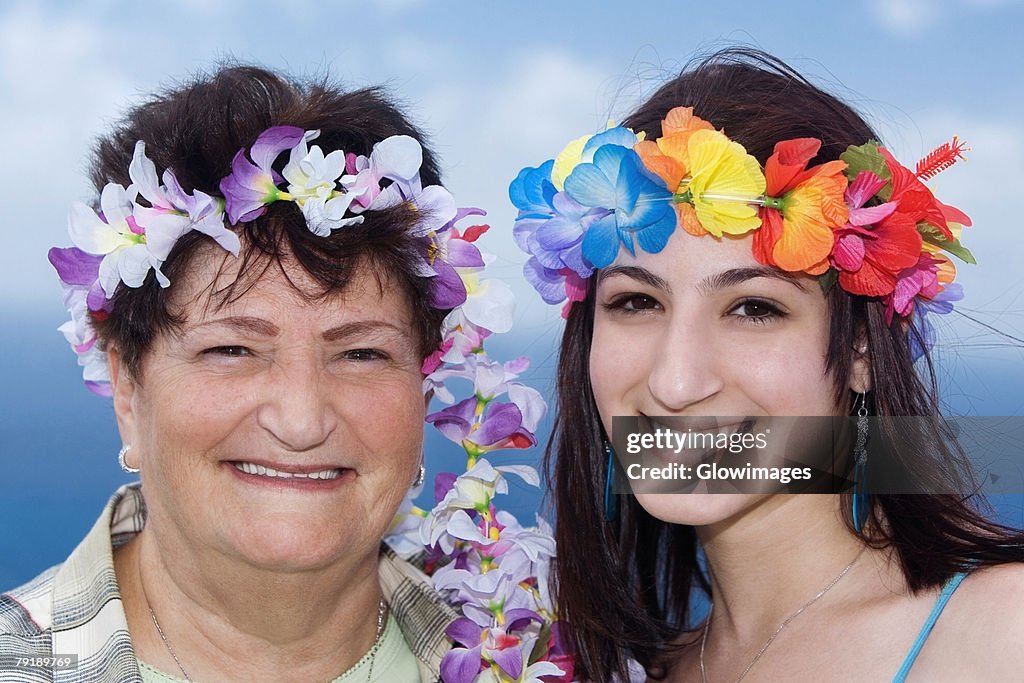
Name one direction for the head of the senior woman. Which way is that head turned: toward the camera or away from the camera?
toward the camera

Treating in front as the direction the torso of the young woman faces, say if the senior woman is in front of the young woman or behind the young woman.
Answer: in front
